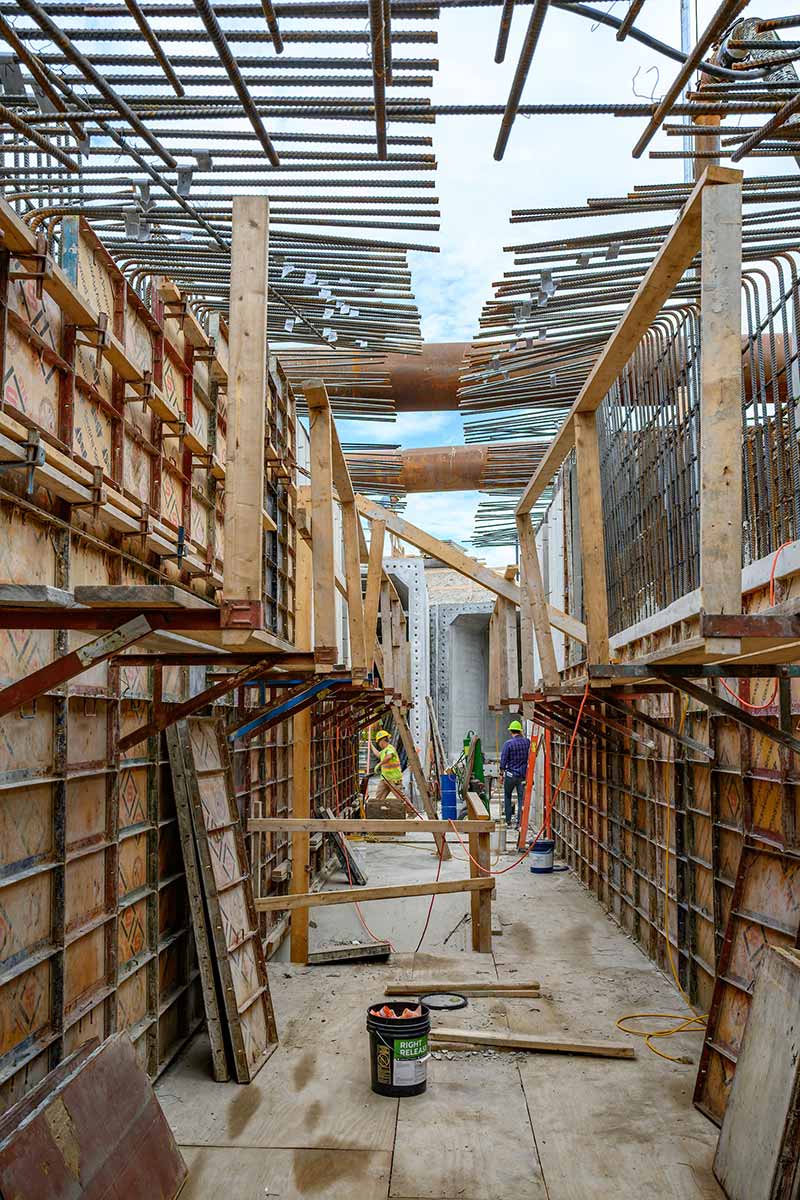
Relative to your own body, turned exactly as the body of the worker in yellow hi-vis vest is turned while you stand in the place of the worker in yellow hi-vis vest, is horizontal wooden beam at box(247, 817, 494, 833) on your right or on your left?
on your left

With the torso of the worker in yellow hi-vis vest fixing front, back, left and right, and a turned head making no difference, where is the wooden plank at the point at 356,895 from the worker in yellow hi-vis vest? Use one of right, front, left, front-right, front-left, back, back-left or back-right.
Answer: left

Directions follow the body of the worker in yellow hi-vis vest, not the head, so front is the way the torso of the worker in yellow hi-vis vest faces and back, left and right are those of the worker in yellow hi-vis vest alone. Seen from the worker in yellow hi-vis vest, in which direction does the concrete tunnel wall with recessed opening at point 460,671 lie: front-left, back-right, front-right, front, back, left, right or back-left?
right

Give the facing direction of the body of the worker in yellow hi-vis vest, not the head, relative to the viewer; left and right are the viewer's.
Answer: facing to the left of the viewer

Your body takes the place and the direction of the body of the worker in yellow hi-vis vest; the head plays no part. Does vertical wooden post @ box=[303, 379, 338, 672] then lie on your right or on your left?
on your left

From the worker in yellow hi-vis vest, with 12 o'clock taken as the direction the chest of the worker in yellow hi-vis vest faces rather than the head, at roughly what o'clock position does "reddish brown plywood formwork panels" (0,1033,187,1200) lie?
The reddish brown plywood formwork panels is roughly at 9 o'clock from the worker in yellow hi-vis vest.

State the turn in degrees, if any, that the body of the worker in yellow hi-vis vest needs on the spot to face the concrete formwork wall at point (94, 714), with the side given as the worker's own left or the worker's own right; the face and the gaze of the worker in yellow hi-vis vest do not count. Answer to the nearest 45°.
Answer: approximately 90° to the worker's own left

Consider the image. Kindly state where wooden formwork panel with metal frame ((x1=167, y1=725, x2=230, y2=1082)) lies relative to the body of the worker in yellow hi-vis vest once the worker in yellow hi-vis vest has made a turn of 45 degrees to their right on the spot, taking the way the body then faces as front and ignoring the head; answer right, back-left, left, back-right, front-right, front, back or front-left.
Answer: back-left

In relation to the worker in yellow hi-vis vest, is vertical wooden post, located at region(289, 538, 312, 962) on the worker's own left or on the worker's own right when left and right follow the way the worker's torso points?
on the worker's own left

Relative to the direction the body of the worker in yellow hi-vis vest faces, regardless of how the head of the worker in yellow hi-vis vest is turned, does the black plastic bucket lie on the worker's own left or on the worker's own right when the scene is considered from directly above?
on the worker's own left

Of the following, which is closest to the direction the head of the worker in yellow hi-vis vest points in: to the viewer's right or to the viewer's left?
to the viewer's left

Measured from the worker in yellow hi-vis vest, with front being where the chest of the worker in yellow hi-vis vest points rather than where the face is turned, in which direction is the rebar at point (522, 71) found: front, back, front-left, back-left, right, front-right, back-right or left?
left

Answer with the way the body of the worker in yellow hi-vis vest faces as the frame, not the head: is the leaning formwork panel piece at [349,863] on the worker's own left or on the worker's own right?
on the worker's own left
